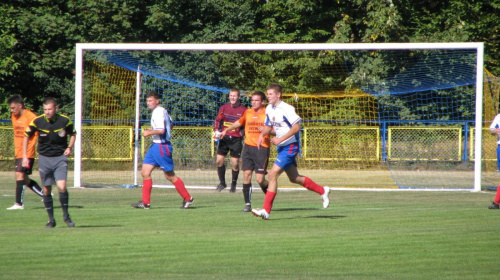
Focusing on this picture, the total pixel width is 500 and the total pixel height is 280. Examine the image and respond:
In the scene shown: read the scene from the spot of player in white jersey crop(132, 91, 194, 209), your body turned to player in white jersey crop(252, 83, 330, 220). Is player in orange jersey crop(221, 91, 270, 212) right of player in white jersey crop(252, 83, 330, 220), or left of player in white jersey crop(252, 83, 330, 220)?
left

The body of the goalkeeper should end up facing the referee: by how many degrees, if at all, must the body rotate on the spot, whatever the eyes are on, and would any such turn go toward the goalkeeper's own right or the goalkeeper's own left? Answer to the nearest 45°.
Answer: approximately 45° to the goalkeeper's own right

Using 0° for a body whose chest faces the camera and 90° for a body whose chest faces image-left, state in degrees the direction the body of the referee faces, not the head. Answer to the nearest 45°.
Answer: approximately 0°

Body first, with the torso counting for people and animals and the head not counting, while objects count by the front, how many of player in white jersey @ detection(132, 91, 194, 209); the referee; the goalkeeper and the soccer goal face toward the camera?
3

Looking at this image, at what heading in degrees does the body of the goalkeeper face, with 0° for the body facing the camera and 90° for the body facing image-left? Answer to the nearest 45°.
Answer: approximately 0°

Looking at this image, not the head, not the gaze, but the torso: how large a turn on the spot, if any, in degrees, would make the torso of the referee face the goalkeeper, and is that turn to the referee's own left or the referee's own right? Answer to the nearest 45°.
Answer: approximately 135° to the referee's own left
